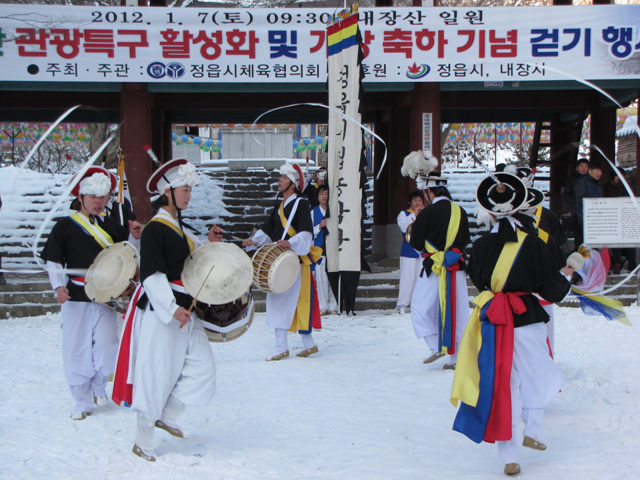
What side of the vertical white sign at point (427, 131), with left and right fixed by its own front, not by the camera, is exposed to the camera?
front

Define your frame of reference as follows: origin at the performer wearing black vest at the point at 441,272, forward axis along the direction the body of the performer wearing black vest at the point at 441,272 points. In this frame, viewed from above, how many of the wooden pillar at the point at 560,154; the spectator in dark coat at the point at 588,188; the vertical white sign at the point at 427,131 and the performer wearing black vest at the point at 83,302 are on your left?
1

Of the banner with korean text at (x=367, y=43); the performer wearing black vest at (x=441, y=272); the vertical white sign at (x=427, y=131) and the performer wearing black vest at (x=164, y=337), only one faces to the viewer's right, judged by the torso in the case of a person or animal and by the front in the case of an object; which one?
the performer wearing black vest at (x=164, y=337)

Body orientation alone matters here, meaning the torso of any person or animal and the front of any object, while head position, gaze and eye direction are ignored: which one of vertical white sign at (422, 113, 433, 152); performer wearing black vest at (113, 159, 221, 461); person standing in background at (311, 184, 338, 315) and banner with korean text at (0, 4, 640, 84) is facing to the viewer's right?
the performer wearing black vest

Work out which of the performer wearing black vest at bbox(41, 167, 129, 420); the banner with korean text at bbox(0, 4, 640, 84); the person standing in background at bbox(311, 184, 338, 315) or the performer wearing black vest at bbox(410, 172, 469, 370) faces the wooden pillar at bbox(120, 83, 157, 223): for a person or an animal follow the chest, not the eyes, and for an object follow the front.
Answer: the performer wearing black vest at bbox(410, 172, 469, 370)

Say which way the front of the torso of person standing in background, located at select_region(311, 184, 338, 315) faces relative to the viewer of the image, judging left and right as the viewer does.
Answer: facing the viewer

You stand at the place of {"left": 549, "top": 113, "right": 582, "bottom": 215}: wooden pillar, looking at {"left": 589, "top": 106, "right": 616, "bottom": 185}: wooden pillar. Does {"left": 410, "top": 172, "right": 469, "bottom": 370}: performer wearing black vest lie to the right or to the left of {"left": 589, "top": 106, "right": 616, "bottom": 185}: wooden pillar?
right

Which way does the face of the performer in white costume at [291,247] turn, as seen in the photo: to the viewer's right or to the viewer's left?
to the viewer's left

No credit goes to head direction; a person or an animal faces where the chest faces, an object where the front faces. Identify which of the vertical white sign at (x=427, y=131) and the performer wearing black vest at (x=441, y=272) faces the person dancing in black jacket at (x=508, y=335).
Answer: the vertical white sign

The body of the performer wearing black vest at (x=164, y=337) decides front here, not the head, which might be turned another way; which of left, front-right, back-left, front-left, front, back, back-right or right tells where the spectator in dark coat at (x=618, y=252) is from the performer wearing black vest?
front-left

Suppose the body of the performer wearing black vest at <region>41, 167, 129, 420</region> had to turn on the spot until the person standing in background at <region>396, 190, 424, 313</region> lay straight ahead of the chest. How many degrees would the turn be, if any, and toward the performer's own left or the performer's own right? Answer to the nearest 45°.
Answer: approximately 90° to the performer's own left
